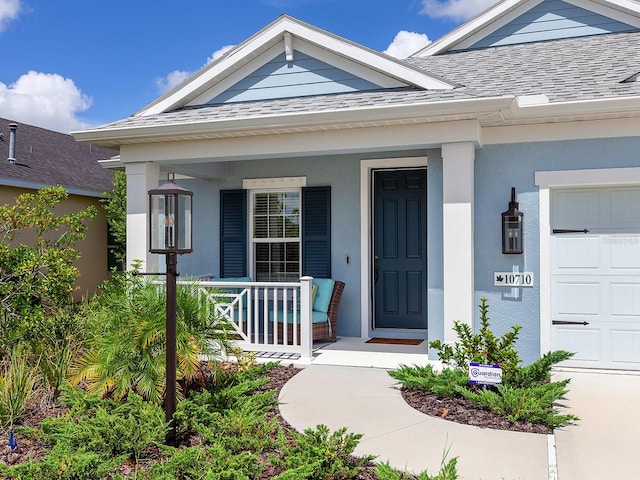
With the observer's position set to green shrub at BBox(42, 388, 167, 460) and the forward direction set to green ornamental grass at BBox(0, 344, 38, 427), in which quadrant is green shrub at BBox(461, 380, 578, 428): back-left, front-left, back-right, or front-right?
back-right

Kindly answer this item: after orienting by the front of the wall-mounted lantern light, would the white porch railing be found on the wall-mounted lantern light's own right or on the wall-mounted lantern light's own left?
on the wall-mounted lantern light's own right

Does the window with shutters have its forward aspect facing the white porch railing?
yes

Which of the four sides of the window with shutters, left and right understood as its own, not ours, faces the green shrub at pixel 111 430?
front

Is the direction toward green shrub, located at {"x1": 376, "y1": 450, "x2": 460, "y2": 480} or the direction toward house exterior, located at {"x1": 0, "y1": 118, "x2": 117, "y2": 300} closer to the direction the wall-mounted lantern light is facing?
the green shrub

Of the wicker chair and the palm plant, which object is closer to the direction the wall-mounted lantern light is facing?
the palm plant

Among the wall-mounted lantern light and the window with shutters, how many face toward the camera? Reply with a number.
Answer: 2

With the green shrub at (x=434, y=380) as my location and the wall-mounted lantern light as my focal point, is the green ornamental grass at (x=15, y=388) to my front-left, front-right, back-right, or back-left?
back-left

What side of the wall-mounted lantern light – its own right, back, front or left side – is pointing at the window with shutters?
right

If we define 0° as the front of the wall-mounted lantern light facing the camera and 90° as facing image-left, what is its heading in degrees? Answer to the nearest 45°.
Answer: approximately 0°

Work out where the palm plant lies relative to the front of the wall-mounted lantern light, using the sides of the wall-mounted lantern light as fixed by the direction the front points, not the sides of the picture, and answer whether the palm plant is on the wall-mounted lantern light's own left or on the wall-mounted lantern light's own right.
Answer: on the wall-mounted lantern light's own right

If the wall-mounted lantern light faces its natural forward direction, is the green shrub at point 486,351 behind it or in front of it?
in front

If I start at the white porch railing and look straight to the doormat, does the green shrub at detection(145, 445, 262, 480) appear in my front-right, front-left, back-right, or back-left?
back-right

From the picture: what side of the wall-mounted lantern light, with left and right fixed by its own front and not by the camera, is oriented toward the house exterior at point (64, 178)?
right

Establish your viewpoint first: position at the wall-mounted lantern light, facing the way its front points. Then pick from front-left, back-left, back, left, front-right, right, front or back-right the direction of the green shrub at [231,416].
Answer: front-right

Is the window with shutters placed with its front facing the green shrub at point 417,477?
yes
